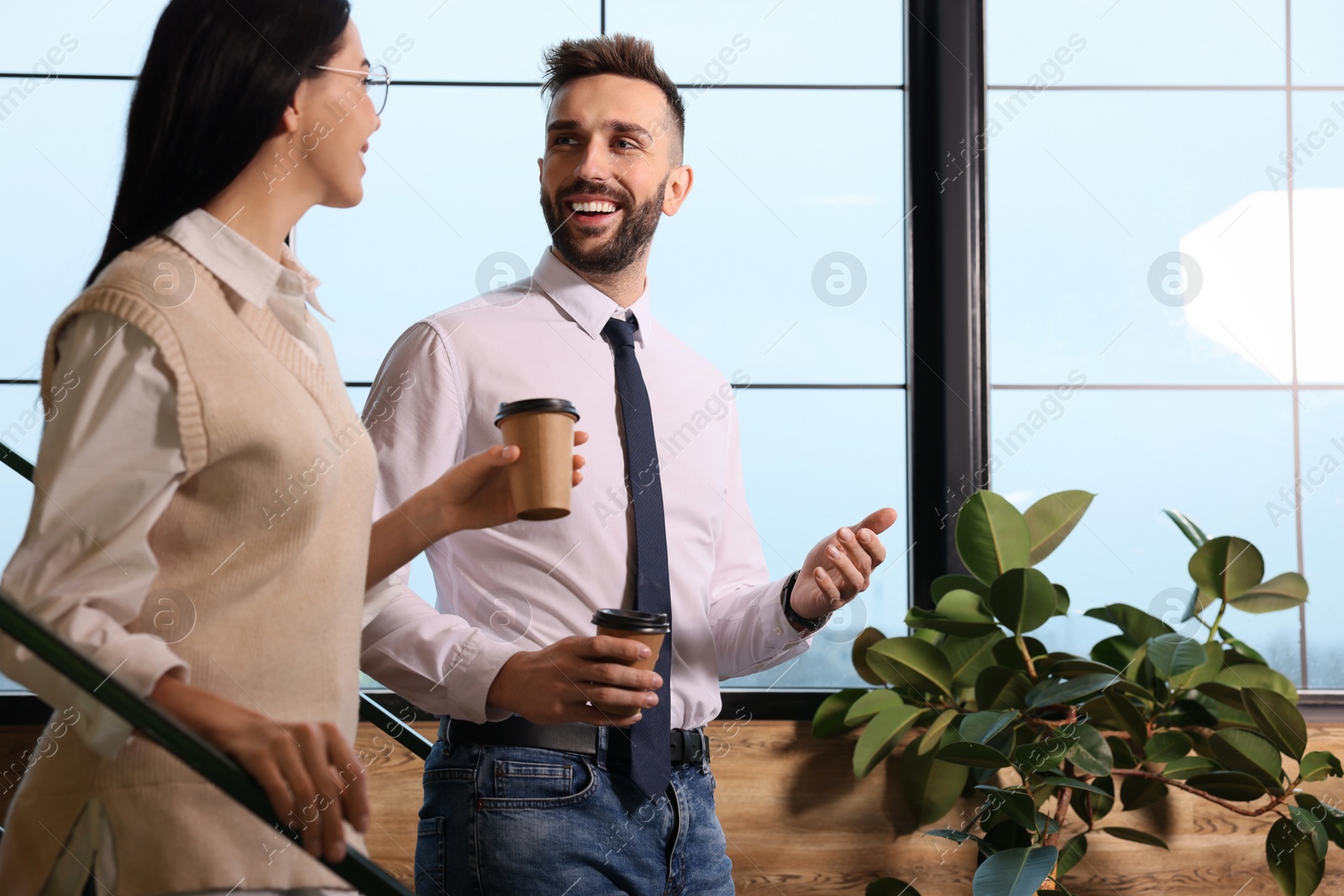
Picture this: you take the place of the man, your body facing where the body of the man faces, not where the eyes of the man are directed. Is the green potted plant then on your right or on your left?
on your left

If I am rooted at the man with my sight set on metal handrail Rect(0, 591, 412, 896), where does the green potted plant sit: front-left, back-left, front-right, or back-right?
back-left

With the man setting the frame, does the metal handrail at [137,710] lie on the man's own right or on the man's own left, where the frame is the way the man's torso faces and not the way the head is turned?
on the man's own right

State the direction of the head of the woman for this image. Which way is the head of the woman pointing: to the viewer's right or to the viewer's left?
to the viewer's right

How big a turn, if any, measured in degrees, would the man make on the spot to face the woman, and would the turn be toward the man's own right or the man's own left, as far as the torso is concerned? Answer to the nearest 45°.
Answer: approximately 45° to the man's own right

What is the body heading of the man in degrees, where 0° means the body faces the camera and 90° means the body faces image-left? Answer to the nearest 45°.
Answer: approximately 315°
